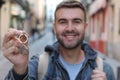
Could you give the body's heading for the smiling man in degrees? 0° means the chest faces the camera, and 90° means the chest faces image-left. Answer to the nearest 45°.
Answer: approximately 0°
